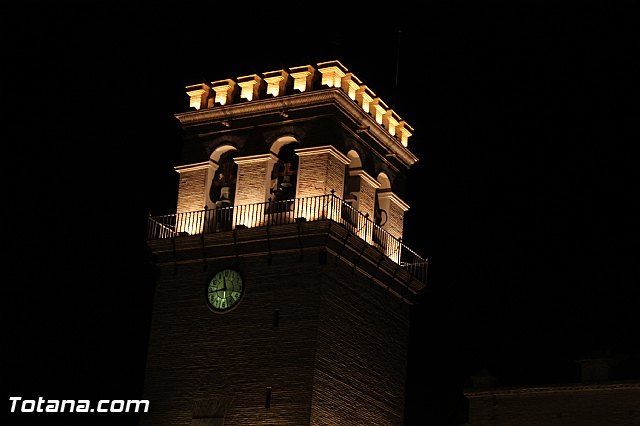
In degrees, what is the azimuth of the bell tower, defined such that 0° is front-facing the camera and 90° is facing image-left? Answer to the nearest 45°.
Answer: approximately 45°
